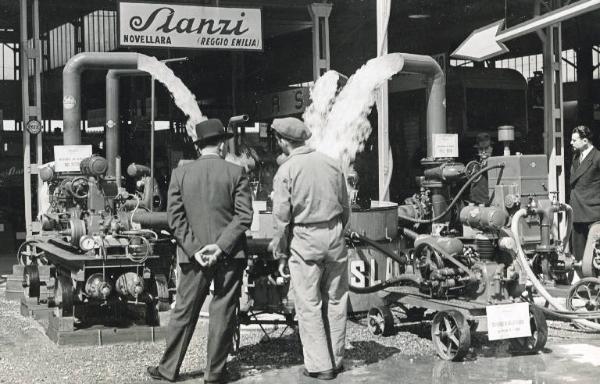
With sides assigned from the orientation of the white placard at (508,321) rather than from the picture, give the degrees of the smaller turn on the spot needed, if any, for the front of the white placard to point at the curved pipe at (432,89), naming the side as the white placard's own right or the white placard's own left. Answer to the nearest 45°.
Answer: approximately 180°

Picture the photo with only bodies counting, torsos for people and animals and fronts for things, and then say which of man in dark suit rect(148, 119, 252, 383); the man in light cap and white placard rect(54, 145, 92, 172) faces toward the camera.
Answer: the white placard

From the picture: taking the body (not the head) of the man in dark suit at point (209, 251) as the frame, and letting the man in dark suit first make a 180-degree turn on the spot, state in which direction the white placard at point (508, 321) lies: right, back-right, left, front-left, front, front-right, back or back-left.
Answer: left

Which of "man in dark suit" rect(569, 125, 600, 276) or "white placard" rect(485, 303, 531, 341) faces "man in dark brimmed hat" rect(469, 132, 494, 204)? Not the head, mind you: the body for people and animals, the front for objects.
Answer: the man in dark suit

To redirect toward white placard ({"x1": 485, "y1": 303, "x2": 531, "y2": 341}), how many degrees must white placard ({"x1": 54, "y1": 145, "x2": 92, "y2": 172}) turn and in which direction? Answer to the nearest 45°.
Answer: approximately 45° to its left

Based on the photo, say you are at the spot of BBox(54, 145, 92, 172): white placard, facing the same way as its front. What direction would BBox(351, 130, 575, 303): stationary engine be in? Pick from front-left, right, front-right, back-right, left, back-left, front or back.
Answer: front-left

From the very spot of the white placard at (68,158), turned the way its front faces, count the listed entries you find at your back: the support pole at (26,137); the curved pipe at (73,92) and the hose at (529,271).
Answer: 2

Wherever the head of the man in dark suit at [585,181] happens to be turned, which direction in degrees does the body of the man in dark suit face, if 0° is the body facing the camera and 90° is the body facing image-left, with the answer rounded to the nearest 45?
approximately 45°

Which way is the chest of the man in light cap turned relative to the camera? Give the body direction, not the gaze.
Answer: away from the camera

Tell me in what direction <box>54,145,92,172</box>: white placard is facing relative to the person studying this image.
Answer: facing the viewer

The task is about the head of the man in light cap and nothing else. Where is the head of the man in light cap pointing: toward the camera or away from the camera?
away from the camera

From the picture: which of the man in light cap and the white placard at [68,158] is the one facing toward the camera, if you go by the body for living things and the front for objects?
the white placard

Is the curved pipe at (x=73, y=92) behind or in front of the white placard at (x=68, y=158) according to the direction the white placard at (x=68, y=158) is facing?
behind

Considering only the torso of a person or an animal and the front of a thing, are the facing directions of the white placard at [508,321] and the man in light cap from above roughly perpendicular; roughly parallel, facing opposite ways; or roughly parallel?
roughly parallel, facing opposite ways

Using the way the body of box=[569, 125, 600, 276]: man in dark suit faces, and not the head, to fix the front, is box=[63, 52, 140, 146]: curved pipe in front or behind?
in front

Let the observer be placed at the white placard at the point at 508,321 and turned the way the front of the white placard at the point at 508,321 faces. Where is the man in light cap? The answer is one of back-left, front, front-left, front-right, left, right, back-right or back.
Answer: front-right

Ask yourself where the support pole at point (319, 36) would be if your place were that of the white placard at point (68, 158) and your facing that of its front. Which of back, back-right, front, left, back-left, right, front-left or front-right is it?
back-left

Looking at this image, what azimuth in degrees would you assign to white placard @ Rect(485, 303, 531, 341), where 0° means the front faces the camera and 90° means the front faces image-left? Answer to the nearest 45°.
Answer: approximately 0°

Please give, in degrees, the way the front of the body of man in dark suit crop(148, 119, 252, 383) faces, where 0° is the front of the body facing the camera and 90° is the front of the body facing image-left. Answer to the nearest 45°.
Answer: approximately 180°

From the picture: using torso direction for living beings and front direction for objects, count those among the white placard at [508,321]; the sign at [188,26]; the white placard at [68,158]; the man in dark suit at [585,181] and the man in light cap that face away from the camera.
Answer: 1

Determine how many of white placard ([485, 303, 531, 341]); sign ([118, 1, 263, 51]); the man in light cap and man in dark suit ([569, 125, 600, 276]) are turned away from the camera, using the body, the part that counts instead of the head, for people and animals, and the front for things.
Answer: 1

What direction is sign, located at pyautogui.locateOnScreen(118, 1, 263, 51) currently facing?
toward the camera

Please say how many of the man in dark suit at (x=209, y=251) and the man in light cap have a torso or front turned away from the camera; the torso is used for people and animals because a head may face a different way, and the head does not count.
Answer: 2
